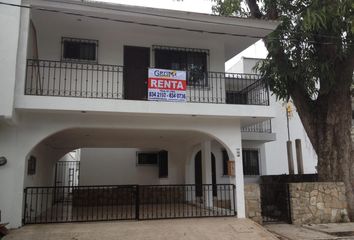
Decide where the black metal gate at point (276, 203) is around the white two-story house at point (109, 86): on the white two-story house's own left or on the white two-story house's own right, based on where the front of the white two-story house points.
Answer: on the white two-story house's own left

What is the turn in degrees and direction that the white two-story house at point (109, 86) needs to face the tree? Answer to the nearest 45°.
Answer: approximately 90° to its left

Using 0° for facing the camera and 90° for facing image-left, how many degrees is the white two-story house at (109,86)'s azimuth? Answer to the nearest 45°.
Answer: approximately 0°

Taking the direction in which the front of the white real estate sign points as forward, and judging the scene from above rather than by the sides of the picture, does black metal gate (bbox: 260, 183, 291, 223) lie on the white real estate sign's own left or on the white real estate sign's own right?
on the white real estate sign's own left

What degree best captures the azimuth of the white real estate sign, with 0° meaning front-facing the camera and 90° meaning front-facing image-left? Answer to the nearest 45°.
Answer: approximately 0°

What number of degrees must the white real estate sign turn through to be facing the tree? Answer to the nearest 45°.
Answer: approximately 90° to its left
